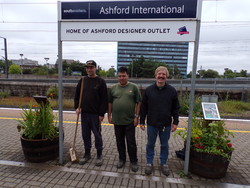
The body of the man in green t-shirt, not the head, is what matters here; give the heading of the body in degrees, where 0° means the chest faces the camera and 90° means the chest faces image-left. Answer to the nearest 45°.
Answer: approximately 0°

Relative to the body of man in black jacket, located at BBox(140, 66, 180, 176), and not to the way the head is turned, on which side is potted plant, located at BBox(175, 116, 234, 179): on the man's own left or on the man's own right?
on the man's own left

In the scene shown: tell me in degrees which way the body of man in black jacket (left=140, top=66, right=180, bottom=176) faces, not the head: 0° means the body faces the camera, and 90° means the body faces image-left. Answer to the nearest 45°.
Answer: approximately 0°

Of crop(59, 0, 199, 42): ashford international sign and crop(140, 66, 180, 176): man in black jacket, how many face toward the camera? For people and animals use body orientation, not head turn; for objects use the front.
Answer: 2

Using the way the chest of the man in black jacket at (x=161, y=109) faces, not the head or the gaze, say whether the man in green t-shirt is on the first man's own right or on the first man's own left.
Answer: on the first man's own right

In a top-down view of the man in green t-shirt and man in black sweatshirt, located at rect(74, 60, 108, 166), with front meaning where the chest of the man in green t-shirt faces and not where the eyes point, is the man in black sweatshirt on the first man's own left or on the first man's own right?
on the first man's own right

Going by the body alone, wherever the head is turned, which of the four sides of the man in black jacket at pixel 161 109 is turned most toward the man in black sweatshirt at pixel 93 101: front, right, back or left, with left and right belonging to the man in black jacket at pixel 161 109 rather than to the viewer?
right

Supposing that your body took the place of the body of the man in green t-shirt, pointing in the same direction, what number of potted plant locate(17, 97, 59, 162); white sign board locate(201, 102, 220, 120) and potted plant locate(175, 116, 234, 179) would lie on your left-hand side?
2
